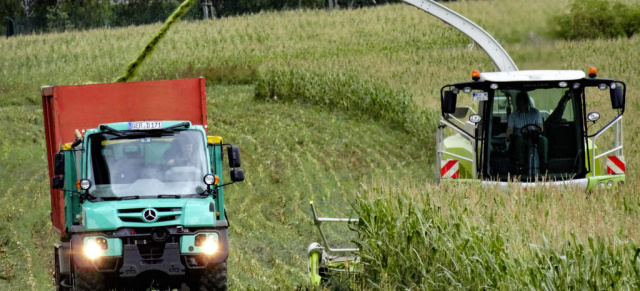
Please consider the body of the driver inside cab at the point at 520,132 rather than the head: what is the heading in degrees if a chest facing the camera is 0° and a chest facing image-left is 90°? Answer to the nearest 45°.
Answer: approximately 0°
